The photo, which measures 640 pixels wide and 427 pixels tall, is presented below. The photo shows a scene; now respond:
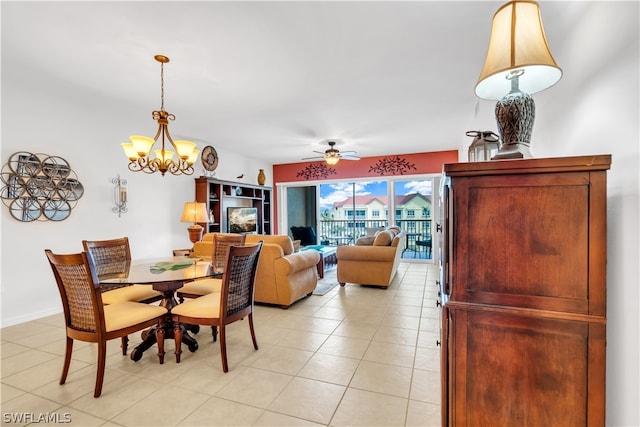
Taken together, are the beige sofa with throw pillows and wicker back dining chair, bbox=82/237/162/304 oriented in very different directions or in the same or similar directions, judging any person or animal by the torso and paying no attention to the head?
very different directions

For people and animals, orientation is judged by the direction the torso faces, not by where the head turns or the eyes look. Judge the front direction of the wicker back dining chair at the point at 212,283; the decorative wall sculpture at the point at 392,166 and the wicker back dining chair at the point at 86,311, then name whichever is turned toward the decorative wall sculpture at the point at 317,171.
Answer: the wicker back dining chair at the point at 86,311

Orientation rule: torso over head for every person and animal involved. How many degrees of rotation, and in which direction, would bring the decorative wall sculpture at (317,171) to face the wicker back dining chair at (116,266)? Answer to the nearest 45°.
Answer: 0° — it already faces it

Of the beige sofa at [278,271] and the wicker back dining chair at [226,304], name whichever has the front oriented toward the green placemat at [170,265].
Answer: the wicker back dining chair

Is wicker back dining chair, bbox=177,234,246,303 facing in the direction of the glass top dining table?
yes

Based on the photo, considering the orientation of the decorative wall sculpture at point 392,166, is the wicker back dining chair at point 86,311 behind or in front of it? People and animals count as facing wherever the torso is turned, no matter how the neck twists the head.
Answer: in front

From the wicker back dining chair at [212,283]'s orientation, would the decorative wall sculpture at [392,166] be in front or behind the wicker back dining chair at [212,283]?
behind

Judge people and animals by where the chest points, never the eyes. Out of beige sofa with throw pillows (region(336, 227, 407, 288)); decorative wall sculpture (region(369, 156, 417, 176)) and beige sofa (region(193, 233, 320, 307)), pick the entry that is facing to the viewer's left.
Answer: the beige sofa with throw pillows

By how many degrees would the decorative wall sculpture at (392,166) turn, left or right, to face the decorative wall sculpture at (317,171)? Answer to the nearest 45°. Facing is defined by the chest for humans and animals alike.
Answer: approximately 90° to its right

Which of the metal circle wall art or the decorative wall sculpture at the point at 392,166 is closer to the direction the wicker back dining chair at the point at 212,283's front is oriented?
the metal circle wall art

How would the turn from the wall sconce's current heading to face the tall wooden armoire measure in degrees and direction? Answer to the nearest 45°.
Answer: approximately 45° to its right

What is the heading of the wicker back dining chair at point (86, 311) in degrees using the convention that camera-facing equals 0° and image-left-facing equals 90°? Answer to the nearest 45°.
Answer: approximately 225°

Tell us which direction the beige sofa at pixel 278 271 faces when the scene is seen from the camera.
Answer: facing away from the viewer and to the right of the viewer

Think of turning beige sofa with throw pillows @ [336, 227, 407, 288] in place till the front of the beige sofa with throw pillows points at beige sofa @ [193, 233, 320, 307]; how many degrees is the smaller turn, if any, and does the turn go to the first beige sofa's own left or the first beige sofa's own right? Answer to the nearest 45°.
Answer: approximately 45° to the first beige sofa's own left

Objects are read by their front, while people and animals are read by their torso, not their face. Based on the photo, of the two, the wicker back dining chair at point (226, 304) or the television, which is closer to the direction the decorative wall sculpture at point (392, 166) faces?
the wicker back dining chair

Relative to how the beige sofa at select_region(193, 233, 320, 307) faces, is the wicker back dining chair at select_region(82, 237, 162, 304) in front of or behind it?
behind
